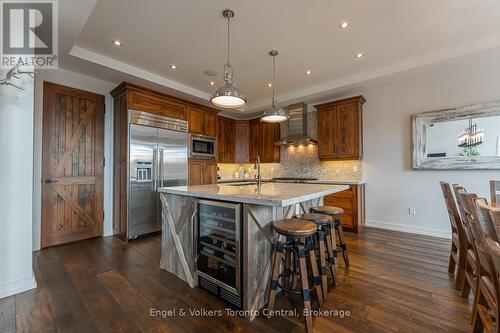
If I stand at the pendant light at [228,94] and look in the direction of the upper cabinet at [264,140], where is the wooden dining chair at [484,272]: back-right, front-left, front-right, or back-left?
back-right

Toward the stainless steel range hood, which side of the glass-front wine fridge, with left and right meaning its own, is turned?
back

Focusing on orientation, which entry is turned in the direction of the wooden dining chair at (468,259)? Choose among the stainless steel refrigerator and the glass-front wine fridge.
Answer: the stainless steel refrigerator

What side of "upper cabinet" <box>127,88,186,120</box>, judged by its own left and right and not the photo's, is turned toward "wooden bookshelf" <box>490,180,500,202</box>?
front

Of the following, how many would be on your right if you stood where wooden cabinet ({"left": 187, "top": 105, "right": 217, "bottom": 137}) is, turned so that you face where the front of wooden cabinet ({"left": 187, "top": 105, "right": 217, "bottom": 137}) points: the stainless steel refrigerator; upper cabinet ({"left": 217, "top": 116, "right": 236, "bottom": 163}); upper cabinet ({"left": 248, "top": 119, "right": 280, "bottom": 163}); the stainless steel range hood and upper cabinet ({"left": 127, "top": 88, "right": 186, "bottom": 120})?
2

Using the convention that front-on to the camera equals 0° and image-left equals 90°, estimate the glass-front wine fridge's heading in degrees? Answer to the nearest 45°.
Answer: approximately 45°

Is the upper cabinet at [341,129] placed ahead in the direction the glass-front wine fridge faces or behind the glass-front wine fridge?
behind

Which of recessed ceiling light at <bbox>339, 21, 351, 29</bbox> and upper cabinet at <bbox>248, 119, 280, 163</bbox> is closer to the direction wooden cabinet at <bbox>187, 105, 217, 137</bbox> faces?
the recessed ceiling light

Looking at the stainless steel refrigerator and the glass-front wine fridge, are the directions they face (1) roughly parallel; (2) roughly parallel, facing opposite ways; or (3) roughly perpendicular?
roughly perpendicular

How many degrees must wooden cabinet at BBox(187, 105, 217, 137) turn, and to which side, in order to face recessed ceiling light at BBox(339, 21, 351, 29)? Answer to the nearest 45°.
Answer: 0° — it already faces it

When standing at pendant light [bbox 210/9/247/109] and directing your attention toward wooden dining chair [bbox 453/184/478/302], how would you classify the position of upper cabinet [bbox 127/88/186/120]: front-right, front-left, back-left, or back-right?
back-left
